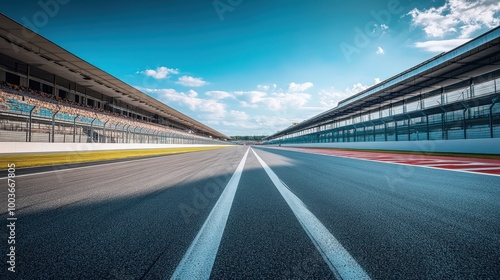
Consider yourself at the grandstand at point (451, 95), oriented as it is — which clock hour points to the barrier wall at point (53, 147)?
The barrier wall is roughly at 12 o'clock from the grandstand.

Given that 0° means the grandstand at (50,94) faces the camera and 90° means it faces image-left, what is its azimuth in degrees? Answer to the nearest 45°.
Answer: approximately 315°

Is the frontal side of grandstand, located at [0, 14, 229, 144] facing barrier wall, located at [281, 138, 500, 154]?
yes

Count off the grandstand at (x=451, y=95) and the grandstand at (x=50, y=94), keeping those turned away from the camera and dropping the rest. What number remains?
0

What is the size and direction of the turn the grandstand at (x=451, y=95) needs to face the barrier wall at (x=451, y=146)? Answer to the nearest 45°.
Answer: approximately 45° to its left

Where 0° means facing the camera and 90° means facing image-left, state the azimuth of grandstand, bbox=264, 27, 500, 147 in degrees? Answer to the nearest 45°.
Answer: approximately 45°

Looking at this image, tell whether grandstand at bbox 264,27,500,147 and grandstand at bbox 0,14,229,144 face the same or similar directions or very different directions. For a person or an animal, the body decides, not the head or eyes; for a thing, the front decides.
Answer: very different directions

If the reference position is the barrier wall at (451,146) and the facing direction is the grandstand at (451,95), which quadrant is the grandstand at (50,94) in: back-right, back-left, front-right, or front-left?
back-left

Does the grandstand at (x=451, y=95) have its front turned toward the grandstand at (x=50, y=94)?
yes

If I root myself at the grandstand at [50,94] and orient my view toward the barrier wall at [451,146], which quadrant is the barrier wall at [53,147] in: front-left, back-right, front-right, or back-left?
front-right
